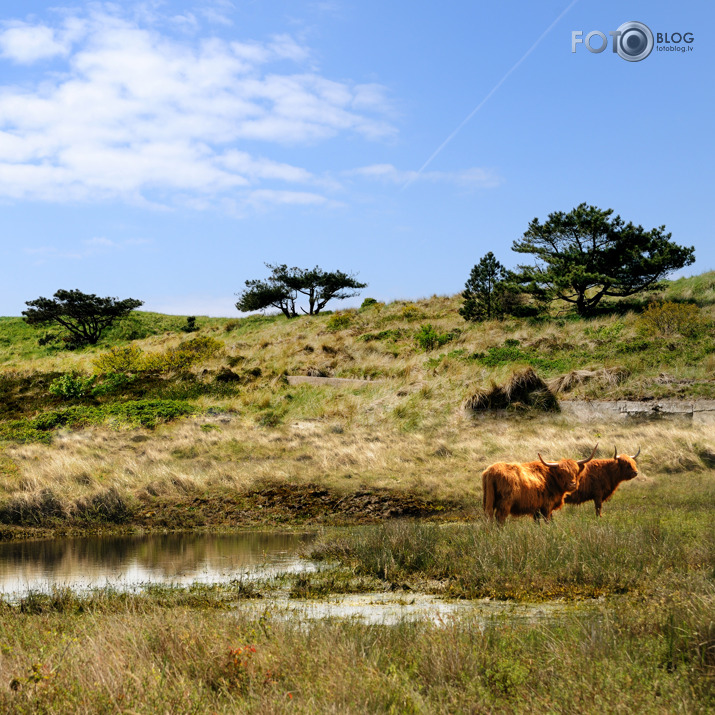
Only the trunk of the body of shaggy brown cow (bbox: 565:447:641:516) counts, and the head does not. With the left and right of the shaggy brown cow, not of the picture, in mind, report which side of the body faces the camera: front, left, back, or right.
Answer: right

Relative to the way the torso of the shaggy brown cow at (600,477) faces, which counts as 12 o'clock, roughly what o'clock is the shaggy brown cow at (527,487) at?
the shaggy brown cow at (527,487) is roughly at 4 o'clock from the shaggy brown cow at (600,477).

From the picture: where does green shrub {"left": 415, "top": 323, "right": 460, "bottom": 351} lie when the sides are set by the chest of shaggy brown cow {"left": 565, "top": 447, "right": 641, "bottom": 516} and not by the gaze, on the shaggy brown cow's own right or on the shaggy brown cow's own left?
on the shaggy brown cow's own left

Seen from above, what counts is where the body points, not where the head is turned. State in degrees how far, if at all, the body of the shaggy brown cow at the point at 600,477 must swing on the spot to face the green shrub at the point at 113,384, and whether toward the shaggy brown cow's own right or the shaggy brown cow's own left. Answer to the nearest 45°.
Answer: approximately 135° to the shaggy brown cow's own left

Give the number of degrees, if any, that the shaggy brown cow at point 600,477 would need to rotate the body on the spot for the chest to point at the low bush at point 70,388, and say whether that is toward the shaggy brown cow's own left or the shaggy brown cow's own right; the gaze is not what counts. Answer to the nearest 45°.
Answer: approximately 135° to the shaggy brown cow's own left

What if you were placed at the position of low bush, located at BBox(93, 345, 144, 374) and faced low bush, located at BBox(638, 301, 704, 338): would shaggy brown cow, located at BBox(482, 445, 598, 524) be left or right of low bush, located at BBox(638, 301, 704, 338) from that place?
right

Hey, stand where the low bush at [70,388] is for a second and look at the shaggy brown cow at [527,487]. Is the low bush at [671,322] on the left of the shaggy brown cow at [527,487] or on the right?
left

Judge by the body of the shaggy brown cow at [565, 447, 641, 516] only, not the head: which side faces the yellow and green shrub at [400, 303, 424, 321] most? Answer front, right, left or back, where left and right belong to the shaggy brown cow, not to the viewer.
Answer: left

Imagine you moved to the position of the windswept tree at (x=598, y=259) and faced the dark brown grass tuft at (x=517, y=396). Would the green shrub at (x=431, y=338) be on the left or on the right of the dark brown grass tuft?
right
